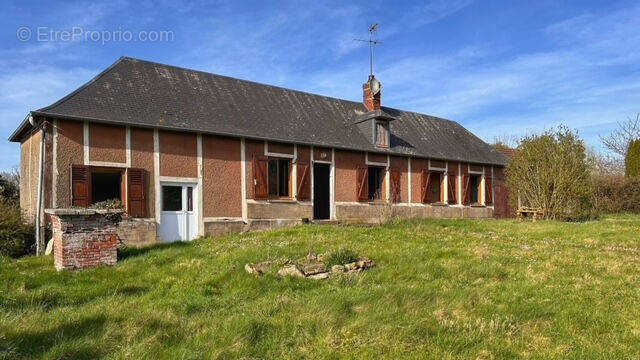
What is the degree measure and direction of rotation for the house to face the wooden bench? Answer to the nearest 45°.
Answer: approximately 45° to its left

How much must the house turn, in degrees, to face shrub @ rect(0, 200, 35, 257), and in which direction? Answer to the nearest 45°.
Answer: approximately 90° to its right

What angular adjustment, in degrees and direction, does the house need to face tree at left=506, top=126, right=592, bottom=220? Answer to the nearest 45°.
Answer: approximately 45° to its left

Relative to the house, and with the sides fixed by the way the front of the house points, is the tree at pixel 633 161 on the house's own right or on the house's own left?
on the house's own left

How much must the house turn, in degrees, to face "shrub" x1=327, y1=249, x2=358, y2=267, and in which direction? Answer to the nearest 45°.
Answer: approximately 45° to its right

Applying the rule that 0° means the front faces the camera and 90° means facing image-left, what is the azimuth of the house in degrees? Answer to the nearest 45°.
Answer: approximately 315°

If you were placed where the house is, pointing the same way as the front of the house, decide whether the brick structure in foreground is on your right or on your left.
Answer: on your right

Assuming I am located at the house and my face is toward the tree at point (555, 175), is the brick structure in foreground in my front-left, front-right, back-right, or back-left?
back-right
